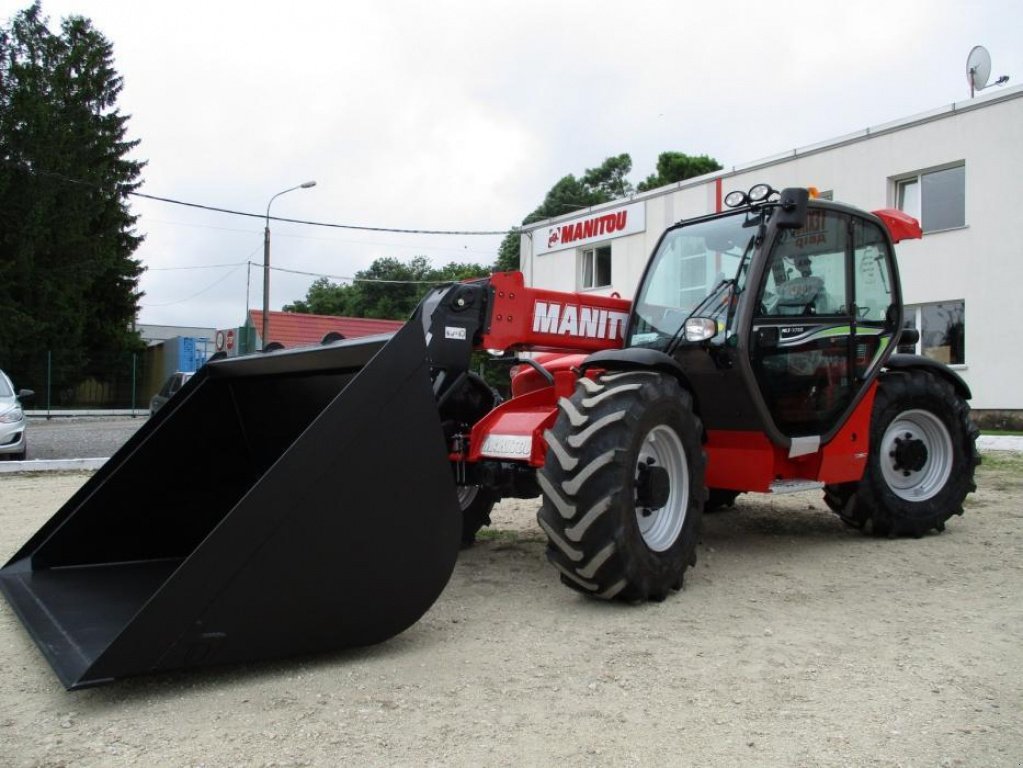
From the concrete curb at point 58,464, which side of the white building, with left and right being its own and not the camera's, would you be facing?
front

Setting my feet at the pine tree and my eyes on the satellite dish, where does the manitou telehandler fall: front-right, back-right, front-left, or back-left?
front-right

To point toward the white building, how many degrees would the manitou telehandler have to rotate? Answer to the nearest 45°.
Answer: approximately 180°

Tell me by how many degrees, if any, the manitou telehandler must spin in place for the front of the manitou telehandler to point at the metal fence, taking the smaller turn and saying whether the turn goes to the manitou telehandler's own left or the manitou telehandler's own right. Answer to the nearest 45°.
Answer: approximately 90° to the manitou telehandler's own right

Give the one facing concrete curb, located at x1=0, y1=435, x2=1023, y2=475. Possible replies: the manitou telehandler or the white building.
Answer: the white building

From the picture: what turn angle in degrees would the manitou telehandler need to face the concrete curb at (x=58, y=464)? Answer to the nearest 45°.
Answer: approximately 90° to its right

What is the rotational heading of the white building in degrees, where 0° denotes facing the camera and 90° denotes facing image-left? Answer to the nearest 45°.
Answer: approximately 45°

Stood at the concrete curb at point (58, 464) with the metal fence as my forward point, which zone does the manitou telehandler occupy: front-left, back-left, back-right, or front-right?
back-right

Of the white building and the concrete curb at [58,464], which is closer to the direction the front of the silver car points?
the concrete curb

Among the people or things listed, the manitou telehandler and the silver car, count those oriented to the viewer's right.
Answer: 0

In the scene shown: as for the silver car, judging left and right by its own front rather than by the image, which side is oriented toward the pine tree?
back

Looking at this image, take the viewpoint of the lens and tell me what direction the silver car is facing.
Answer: facing the viewer

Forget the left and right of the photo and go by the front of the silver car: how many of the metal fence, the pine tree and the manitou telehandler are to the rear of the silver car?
2

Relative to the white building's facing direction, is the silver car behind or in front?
in front

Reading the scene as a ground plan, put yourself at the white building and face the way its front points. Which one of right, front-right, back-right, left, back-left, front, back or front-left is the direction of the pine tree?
front-right

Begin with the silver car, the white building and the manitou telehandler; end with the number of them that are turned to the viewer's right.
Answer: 0

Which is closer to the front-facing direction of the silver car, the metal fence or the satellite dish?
the satellite dish

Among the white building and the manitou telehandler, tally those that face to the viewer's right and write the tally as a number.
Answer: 0
